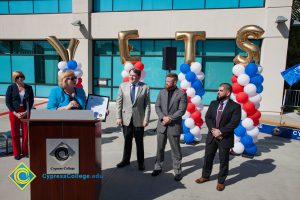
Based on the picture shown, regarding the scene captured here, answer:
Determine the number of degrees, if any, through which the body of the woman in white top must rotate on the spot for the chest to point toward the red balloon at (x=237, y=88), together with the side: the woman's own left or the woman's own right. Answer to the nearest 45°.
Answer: approximately 90° to the woman's own left

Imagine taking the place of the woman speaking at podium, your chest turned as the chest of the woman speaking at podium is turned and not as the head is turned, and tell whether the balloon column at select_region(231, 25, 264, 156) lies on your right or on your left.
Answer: on your left

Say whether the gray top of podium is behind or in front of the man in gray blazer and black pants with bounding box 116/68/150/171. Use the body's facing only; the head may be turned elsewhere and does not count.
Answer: in front

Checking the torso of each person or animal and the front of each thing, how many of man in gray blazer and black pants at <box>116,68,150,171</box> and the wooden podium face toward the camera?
2

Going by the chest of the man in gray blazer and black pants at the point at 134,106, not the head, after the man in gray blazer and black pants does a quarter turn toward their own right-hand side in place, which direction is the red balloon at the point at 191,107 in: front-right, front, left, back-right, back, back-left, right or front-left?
back-right

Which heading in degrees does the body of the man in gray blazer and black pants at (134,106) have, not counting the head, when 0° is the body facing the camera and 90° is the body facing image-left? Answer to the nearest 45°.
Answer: approximately 0°

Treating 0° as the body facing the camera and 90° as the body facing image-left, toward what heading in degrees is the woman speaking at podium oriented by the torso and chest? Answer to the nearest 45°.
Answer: approximately 315°

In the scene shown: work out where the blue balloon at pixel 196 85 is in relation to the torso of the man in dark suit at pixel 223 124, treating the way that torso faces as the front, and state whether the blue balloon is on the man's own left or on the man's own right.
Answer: on the man's own right

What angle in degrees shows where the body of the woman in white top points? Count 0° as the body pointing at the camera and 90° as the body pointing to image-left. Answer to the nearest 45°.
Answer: approximately 0°
